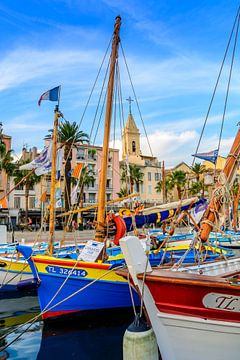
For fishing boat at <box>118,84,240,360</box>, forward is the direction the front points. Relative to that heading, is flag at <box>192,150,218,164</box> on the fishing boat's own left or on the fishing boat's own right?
on the fishing boat's own right

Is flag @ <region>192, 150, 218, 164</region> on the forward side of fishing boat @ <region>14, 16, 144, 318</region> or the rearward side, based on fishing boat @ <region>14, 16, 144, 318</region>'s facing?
on the rearward side

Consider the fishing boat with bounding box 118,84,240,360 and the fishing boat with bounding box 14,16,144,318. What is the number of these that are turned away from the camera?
0

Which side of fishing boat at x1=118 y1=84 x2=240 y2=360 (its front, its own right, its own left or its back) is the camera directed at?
left
